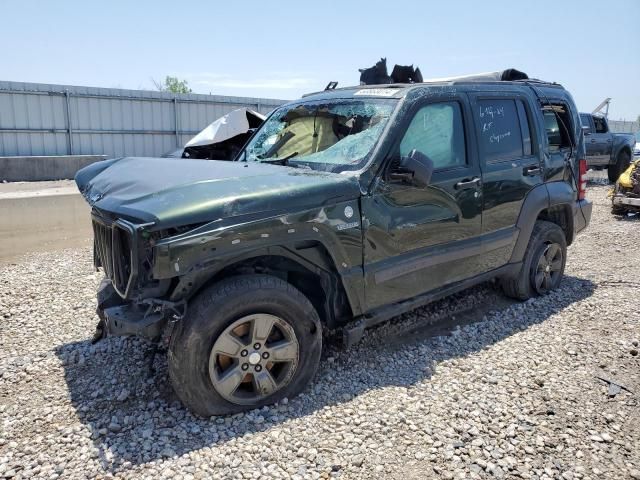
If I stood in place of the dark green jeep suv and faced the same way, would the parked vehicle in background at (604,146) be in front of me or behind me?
behind

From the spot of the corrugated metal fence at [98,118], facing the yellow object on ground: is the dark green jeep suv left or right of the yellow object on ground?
right

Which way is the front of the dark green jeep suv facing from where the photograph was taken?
facing the viewer and to the left of the viewer

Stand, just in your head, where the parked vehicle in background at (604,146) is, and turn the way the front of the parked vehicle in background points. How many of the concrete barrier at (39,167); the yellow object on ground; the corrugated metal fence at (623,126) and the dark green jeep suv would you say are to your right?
1

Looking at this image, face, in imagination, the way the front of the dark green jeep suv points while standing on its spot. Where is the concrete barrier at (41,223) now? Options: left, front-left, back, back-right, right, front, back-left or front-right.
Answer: right

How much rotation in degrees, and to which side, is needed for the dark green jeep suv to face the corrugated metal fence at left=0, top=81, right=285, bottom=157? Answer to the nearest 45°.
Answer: approximately 90° to its right
